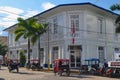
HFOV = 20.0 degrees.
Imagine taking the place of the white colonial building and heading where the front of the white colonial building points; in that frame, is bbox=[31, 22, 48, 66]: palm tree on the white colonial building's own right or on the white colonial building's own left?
on the white colonial building's own right

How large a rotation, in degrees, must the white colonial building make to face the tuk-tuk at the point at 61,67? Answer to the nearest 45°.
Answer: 0° — it already faces it

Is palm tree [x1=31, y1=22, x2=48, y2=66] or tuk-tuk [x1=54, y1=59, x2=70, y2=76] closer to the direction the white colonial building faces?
the tuk-tuk

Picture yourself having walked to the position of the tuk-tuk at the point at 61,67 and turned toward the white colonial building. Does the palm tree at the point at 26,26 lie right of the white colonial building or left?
left

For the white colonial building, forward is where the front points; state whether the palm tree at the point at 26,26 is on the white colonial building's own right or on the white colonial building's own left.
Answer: on the white colonial building's own right

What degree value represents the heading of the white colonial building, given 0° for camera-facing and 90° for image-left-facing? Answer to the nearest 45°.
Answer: approximately 0°
